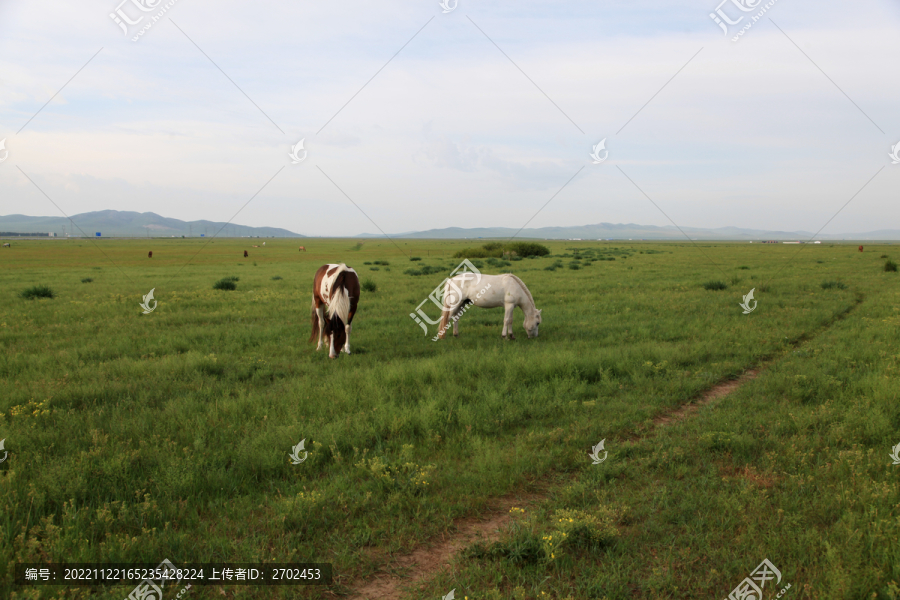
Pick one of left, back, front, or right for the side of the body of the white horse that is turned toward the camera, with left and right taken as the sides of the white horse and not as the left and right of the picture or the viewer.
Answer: right

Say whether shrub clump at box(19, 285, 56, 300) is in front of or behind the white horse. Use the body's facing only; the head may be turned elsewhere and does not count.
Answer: behind

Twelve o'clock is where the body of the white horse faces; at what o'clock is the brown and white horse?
The brown and white horse is roughly at 5 o'clock from the white horse.

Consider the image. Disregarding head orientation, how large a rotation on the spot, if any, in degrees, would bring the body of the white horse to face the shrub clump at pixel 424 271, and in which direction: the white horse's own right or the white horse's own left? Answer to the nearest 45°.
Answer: approximately 90° to the white horse's own left
